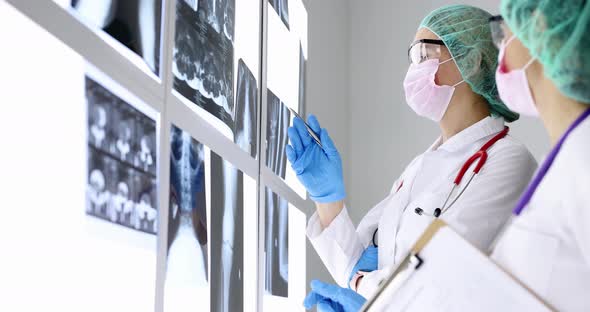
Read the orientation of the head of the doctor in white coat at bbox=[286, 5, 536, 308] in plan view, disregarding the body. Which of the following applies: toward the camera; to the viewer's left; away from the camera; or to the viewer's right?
to the viewer's left

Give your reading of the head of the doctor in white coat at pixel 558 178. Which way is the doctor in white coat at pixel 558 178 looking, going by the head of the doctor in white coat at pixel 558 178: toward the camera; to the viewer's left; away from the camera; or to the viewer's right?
to the viewer's left

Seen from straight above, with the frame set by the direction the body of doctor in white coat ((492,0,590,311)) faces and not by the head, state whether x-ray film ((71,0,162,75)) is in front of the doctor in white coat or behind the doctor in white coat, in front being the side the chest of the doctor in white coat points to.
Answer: in front

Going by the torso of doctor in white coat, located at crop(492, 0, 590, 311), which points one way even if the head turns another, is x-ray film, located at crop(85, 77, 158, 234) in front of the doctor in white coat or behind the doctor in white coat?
in front

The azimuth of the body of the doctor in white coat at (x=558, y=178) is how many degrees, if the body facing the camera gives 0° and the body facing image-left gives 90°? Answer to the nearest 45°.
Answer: approximately 90°

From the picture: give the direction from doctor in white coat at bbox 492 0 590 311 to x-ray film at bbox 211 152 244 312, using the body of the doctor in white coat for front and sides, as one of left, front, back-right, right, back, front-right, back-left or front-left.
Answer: front-right

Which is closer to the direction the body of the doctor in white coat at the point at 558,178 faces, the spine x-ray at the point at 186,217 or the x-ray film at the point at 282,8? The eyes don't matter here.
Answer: the spine x-ray
